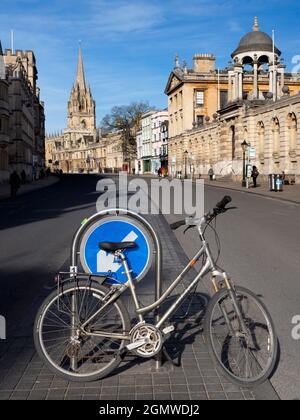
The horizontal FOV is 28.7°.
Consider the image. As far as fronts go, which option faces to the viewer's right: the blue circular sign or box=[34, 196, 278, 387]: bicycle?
the bicycle

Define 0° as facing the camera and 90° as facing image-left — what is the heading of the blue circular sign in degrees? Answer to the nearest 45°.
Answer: approximately 0°

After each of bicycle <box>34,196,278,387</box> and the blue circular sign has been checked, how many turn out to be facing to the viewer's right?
1

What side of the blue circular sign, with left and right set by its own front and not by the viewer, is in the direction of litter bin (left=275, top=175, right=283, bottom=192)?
back

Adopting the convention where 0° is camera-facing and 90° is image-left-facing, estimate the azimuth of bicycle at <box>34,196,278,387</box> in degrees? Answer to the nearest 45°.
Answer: approximately 270°

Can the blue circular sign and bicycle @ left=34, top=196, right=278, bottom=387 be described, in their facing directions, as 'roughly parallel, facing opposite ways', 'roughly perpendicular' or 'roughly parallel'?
roughly perpendicular

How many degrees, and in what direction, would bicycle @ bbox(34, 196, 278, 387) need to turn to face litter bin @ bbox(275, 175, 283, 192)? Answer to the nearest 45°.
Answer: approximately 90° to its left
